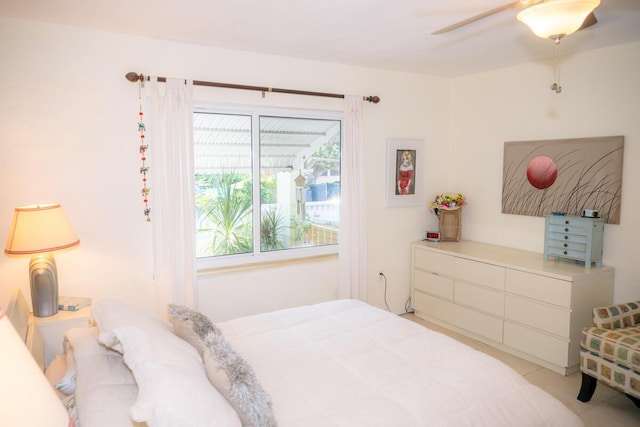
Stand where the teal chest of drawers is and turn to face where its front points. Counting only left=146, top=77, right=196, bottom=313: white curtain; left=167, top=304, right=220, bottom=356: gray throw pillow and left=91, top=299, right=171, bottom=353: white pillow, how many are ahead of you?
3

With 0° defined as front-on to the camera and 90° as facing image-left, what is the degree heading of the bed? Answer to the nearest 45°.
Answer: approximately 225°

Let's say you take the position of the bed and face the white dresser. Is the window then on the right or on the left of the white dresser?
left

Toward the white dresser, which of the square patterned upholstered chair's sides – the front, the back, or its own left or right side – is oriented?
right

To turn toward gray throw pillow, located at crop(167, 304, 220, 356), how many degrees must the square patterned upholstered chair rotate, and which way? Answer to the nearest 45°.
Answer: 0° — it already faces it

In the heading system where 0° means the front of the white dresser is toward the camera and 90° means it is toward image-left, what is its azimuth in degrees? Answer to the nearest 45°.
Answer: approximately 45°

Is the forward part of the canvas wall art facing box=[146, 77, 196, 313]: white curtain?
yes

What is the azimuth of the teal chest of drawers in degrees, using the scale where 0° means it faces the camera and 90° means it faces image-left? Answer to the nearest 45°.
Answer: approximately 45°

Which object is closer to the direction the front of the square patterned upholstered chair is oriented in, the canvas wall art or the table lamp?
the table lamp

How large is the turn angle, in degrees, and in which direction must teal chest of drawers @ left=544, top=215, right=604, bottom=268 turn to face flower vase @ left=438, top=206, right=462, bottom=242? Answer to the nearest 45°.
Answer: approximately 90° to its right

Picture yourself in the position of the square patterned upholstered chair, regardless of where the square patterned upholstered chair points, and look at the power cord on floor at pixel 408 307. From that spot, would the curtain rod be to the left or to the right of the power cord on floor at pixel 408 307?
left

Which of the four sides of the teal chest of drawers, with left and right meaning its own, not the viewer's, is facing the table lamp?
front

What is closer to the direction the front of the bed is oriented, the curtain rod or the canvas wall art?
the canvas wall art
